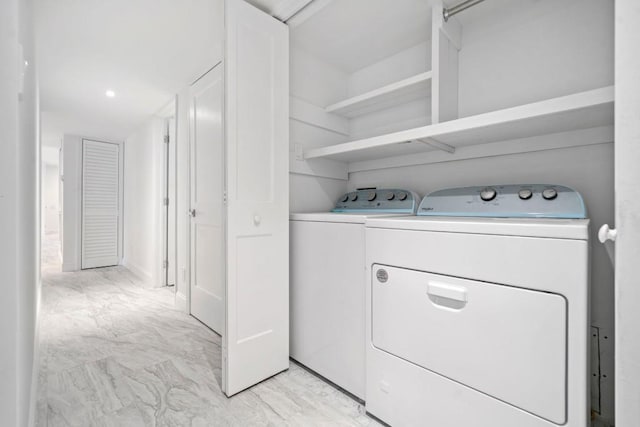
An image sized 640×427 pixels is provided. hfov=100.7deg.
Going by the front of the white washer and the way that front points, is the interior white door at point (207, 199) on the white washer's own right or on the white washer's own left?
on the white washer's own right

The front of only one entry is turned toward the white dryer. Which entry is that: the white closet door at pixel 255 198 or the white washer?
the white closet door

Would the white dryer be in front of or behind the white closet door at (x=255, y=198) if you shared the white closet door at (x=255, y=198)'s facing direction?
in front

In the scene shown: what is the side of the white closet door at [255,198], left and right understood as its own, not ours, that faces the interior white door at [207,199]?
back

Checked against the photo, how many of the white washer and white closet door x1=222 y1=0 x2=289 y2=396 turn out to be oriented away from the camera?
0

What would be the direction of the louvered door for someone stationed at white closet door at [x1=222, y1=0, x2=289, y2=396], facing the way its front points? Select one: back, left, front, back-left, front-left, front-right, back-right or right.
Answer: back

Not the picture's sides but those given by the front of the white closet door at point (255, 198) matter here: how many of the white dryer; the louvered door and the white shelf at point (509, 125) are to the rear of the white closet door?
1

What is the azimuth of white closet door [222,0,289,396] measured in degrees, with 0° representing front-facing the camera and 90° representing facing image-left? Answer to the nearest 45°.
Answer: approximately 315°

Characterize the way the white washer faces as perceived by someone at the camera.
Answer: facing the viewer and to the left of the viewer

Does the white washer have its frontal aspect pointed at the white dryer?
no

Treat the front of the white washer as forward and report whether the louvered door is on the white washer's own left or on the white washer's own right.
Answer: on the white washer's own right
